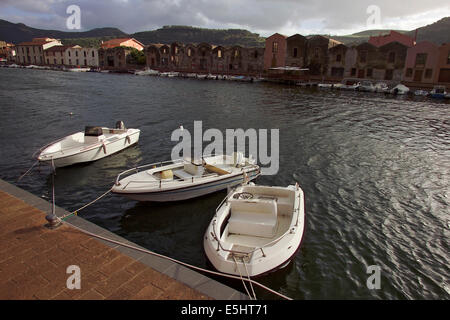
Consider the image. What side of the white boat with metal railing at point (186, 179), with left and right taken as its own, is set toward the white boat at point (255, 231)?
left

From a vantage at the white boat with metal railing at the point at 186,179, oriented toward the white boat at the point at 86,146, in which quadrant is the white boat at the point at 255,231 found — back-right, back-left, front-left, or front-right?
back-left

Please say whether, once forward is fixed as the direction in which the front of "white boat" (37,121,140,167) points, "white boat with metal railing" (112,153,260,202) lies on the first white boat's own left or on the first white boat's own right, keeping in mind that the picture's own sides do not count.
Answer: on the first white boat's own left

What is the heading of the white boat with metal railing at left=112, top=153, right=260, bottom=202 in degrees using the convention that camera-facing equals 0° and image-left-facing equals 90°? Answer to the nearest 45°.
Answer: approximately 45°

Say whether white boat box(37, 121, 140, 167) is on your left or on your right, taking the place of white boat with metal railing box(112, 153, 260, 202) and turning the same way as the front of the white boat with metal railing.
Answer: on your right

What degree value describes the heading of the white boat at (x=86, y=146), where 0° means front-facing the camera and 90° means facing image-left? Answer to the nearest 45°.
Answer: approximately 45°
